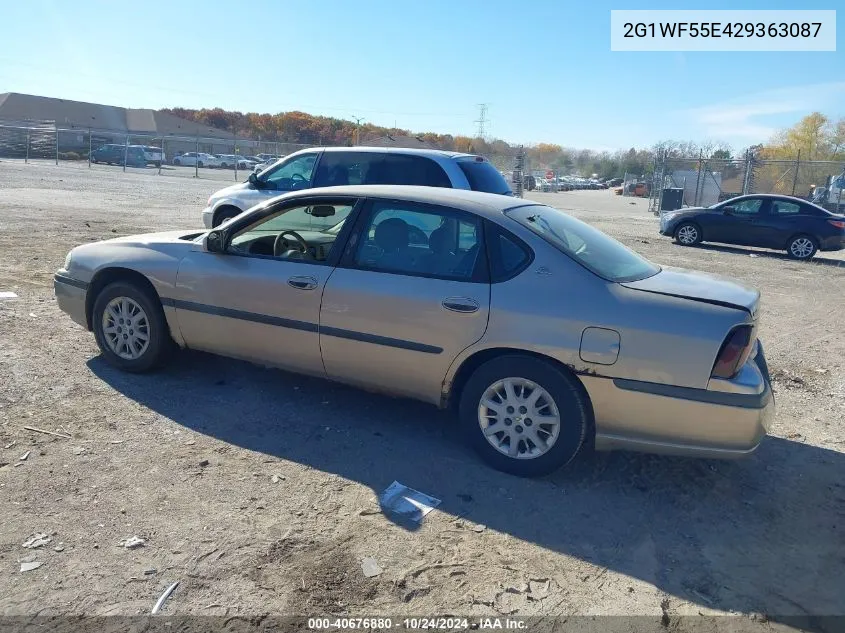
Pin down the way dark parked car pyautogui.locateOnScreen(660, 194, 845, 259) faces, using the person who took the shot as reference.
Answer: facing to the left of the viewer

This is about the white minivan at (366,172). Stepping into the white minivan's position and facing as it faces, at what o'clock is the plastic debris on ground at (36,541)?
The plastic debris on ground is roughly at 8 o'clock from the white minivan.

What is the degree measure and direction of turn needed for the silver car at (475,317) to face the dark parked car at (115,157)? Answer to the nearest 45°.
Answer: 0° — it already faces it

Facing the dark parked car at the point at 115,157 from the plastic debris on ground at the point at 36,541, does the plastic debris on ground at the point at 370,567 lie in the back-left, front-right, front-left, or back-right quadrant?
back-right
